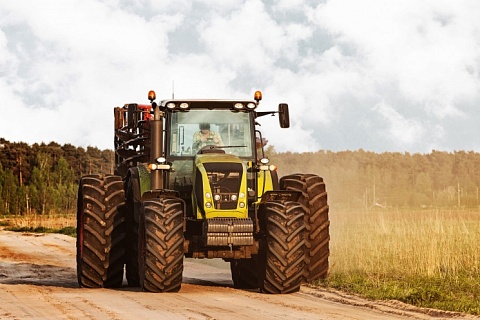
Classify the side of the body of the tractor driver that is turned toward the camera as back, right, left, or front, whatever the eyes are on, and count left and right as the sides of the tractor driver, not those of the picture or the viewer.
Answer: front

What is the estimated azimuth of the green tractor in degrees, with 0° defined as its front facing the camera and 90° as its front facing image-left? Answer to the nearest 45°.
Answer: approximately 0°
